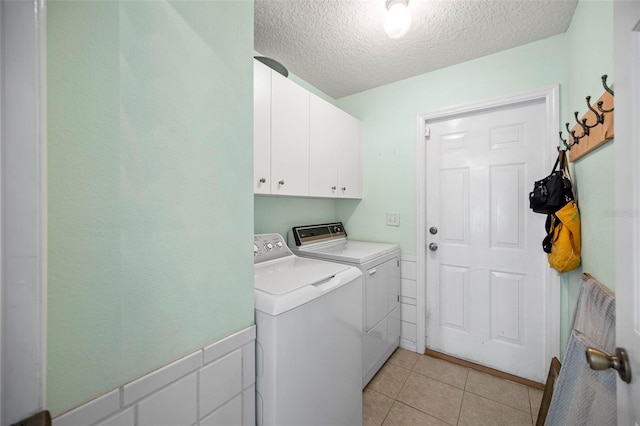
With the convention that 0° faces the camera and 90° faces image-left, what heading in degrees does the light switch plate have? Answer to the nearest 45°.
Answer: approximately 0°

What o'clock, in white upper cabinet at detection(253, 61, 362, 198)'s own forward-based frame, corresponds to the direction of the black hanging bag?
The black hanging bag is roughly at 11 o'clock from the white upper cabinet.

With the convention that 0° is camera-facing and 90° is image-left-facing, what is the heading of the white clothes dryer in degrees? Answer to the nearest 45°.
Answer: approximately 315°

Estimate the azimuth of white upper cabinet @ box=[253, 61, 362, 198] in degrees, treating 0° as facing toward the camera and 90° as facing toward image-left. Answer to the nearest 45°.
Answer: approximately 315°

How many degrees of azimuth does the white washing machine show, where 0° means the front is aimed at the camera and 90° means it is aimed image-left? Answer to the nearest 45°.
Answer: approximately 315°

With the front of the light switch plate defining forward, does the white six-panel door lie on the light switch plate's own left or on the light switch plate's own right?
on the light switch plate's own left
